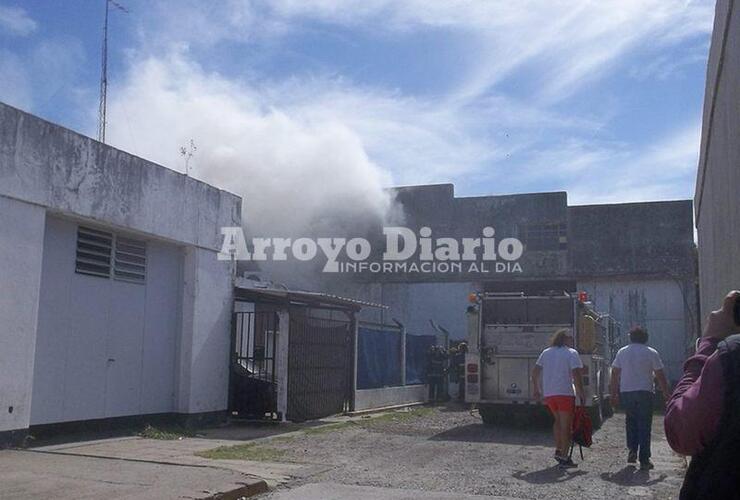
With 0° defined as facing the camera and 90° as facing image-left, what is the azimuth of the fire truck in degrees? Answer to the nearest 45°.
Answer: approximately 180°

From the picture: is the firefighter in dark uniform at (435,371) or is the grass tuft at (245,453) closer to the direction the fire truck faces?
the firefighter in dark uniform

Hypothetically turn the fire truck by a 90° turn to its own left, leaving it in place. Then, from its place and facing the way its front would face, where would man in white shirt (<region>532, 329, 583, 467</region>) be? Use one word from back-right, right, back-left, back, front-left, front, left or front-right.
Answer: left

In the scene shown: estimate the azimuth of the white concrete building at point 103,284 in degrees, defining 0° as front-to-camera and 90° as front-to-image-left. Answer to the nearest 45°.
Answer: approximately 315°

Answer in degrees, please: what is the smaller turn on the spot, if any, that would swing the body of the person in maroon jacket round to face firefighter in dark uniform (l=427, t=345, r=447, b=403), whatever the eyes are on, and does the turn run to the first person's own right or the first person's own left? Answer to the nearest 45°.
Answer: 0° — they already face them

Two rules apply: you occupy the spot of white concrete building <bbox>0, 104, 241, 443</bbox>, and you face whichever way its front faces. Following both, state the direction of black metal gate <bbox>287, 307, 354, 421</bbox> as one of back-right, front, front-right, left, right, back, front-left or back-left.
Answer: left

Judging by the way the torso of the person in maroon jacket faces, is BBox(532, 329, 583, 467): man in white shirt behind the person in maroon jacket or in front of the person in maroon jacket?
in front

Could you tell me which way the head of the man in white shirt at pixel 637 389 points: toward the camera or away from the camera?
away from the camera

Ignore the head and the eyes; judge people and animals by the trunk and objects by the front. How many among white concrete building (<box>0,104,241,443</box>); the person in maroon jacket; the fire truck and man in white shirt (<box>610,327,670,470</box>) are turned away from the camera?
3

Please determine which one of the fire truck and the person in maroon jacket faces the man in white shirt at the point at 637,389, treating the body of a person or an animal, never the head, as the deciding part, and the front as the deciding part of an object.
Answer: the person in maroon jacket

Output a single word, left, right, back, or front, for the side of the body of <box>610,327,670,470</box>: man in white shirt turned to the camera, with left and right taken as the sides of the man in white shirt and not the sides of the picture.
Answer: back

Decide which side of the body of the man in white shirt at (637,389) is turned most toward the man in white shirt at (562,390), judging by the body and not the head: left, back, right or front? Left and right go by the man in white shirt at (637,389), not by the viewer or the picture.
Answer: left

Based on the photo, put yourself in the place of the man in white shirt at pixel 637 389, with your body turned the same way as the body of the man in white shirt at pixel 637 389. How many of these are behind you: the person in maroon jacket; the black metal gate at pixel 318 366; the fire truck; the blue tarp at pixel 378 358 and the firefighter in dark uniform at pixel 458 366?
1

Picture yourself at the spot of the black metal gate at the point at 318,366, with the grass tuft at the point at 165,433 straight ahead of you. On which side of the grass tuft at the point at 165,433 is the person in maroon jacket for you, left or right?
left

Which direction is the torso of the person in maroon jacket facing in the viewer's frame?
away from the camera

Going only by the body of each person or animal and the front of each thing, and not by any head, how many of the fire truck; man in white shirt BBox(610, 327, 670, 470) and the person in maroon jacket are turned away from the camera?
3

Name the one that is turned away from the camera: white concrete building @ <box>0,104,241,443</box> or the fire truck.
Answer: the fire truck
